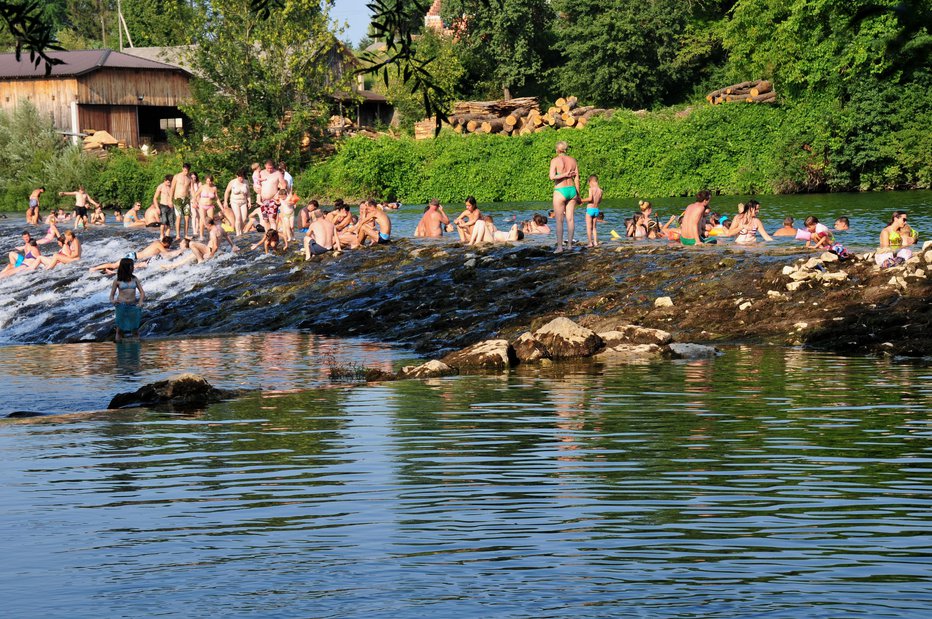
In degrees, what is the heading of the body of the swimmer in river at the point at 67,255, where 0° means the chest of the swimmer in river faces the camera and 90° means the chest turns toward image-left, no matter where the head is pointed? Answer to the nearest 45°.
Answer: approximately 45°

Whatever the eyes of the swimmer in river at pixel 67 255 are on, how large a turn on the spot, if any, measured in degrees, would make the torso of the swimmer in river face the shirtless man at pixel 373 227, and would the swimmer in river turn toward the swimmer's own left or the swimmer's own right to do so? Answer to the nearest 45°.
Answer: approximately 90° to the swimmer's own left

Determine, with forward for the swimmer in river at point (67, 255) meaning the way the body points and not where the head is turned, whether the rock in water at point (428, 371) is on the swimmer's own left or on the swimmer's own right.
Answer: on the swimmer's own left

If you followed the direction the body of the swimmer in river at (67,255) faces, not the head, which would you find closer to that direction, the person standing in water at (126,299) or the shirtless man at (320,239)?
the person standing in water

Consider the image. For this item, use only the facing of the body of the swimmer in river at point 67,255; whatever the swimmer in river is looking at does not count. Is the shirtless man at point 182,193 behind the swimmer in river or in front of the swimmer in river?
behind

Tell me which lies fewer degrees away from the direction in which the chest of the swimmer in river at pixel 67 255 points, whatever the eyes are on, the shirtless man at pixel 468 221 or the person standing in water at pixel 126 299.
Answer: the person standing in water

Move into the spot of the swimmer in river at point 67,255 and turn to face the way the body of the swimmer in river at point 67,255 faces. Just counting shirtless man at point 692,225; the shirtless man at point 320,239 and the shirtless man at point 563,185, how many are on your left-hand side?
3

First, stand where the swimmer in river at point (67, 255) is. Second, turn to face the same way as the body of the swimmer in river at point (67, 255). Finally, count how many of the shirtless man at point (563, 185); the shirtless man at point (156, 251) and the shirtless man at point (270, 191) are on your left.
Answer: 3

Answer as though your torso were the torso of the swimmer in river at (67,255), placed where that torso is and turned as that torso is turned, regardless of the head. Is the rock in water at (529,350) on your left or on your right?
on your left

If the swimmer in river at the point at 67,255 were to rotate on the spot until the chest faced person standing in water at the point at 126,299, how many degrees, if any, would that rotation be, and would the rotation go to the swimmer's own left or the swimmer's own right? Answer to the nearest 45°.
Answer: approximately 45° to the swimmer's own left
